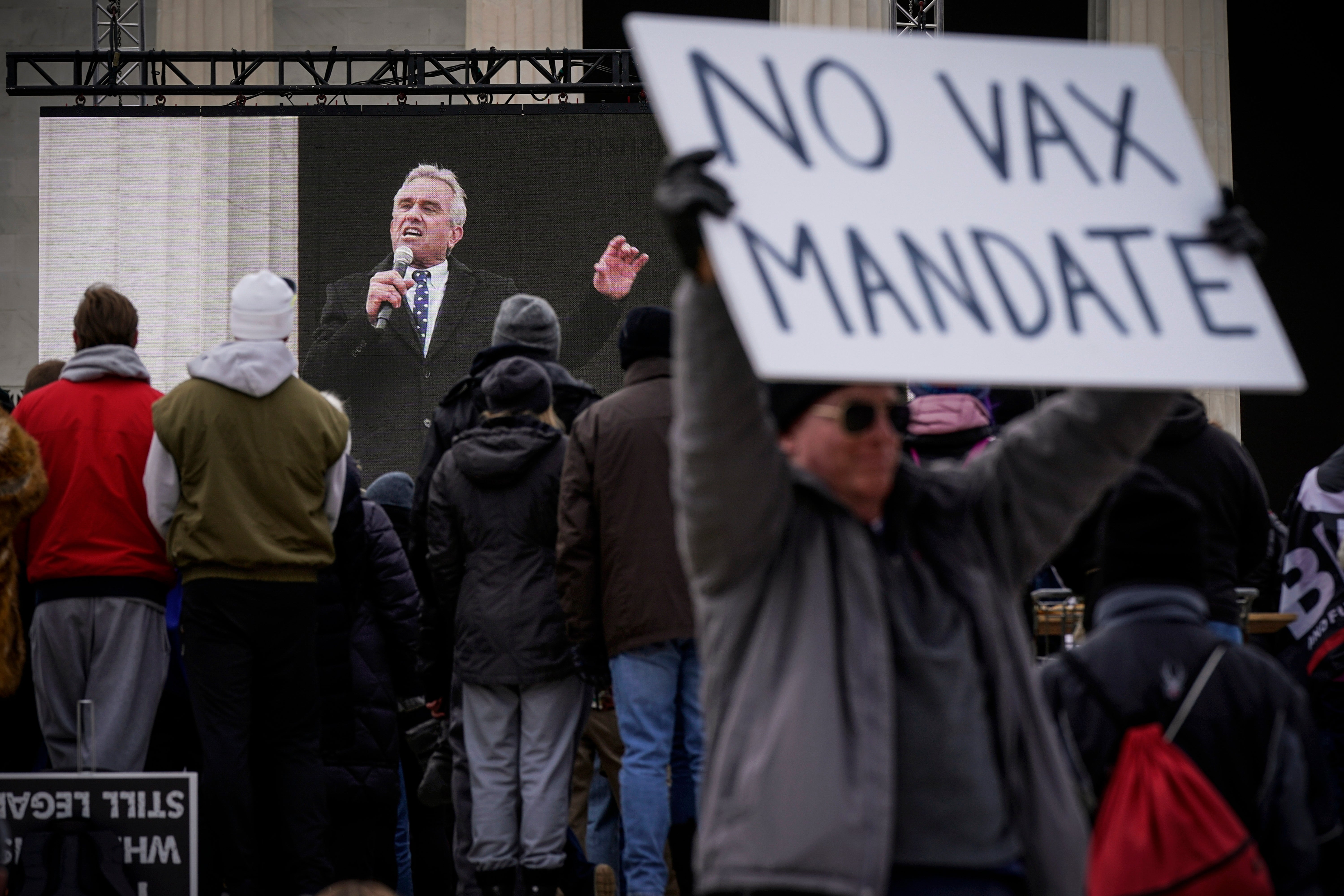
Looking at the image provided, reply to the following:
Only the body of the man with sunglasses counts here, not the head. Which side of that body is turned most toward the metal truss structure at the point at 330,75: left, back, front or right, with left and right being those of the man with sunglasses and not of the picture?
back

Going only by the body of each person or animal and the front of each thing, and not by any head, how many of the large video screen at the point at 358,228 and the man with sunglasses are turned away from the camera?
0

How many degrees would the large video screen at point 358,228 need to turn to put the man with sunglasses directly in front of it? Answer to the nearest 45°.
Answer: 0° — it already faces them

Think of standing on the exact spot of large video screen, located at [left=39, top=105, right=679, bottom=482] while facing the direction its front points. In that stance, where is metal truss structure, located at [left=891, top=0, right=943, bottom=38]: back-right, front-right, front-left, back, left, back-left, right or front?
left

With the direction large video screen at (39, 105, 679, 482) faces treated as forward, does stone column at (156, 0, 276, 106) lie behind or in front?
behind

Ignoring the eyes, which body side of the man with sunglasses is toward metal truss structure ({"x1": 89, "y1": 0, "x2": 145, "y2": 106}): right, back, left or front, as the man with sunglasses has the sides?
back

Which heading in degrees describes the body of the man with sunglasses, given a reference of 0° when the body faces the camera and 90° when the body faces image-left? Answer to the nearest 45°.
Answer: approximately 315°

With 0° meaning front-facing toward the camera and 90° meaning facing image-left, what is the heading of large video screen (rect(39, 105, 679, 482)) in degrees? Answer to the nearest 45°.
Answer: approximately 0°
